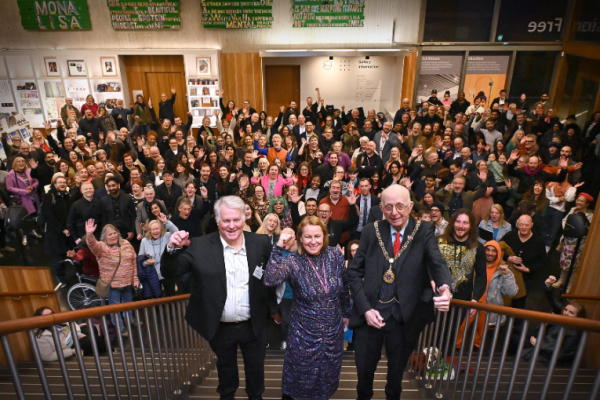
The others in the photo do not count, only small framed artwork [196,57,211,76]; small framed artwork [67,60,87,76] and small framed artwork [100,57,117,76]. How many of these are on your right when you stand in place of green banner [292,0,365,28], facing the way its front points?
3

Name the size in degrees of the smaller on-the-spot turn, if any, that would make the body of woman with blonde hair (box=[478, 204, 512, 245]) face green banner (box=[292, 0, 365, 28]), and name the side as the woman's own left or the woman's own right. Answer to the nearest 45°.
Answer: approximately 135° to the woman's own right

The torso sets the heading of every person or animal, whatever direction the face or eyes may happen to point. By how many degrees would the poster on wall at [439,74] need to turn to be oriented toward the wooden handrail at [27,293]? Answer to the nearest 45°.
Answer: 0° — it already faces it

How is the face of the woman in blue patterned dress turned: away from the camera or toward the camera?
toward the camera

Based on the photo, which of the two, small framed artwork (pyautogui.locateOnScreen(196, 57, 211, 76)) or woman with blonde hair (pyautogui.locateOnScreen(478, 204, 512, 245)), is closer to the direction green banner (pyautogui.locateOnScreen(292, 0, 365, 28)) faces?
the woman with blonde hair

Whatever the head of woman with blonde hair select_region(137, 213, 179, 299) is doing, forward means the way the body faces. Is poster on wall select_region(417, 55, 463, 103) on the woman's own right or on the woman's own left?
on the woman's own left

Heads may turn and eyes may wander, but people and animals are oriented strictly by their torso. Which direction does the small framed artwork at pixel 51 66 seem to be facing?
toward the camera

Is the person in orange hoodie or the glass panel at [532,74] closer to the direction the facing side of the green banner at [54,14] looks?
the person in orange hoodie

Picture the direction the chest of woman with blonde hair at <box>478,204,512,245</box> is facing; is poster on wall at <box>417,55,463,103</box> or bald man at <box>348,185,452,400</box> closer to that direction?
the bald man

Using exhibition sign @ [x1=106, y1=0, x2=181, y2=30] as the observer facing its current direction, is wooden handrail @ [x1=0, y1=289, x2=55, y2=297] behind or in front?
in front

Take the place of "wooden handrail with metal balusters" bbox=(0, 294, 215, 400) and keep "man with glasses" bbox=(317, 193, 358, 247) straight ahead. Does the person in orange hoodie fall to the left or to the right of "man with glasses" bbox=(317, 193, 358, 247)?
right

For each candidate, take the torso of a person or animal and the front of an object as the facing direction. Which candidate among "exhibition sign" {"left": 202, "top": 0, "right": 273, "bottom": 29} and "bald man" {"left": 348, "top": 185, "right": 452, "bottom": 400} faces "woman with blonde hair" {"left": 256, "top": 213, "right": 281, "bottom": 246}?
the exhibition sign

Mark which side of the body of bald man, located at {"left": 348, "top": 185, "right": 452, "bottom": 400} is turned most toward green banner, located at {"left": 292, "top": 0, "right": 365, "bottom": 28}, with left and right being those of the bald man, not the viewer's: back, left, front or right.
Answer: back

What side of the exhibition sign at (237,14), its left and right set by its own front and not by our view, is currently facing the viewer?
front

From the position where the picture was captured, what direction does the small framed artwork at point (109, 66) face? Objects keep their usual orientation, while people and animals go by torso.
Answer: facing the viewer

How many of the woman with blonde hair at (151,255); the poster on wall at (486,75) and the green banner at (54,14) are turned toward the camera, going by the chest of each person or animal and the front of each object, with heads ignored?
3

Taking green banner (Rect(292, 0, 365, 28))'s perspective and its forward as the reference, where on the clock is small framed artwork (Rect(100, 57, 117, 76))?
The small framed artwork is roughly at 3 o'clock from the green banner.

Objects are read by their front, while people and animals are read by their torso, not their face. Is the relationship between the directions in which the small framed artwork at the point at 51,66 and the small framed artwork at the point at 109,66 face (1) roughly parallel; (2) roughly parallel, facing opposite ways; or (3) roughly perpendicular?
roughly parallel
